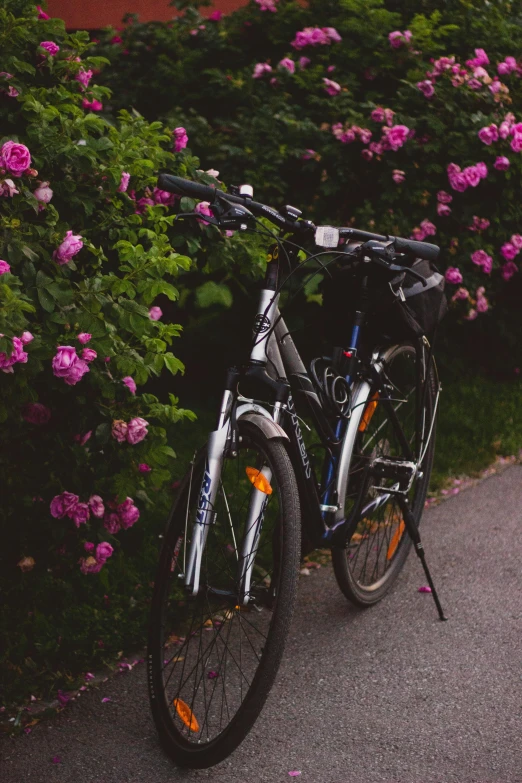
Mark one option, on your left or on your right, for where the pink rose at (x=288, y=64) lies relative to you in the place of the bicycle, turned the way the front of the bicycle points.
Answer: on your right

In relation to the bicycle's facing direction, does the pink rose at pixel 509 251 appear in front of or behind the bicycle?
behind

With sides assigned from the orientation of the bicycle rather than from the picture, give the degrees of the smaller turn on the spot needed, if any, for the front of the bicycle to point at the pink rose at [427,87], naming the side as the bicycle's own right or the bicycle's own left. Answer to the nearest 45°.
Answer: approximately 135° to the bicycle's own right

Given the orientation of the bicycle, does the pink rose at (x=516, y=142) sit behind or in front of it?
behind

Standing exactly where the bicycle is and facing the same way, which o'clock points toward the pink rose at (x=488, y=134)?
The pink rose is roughly at 5 o'clock from the bicycle.

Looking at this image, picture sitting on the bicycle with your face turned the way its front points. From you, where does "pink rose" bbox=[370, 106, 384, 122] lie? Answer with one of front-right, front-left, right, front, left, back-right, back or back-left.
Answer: back-right

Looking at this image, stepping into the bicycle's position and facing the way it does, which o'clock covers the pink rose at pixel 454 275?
The pink rose is roughly at 5 o'clock from the bicycle.

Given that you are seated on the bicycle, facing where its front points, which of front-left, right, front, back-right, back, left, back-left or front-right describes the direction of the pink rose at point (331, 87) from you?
back-right

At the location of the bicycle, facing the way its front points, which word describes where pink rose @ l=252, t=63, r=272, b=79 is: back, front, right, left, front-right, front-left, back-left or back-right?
back-right

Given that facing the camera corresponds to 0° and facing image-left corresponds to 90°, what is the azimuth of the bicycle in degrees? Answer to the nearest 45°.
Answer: approximately 45°

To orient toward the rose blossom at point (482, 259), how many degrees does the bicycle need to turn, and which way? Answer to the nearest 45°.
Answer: approximately 135° to its right

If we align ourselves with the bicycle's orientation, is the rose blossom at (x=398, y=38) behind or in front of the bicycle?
behind
